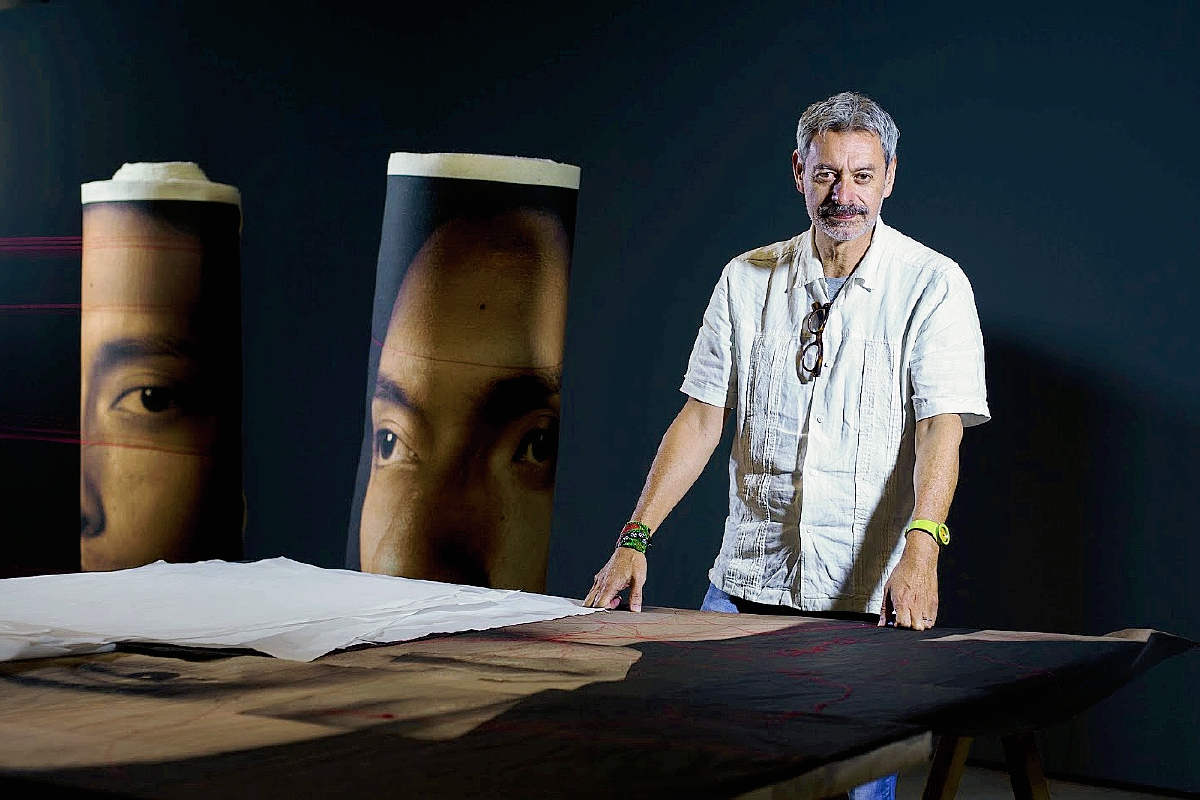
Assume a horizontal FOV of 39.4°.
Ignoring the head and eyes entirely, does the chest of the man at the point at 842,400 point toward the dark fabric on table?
yes

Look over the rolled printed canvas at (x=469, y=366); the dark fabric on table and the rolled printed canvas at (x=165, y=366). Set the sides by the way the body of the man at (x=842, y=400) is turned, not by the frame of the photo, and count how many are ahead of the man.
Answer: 1

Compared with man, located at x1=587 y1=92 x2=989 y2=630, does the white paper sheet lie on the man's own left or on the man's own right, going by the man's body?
on the man's own right

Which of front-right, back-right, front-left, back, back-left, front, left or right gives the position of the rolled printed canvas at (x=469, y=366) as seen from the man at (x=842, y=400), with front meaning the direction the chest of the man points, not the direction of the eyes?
back-right

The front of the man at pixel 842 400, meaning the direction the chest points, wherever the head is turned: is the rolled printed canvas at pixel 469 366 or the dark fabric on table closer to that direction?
the dark fabric on table

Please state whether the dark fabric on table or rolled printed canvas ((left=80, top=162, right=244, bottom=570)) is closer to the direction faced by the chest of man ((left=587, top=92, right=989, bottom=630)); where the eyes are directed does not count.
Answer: the dark fabric on table

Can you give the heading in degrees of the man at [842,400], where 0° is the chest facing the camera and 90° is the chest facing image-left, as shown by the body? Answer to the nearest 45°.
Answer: approximately 0°

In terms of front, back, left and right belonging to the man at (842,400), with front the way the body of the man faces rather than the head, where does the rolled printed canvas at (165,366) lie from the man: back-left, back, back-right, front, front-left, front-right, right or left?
back-right
